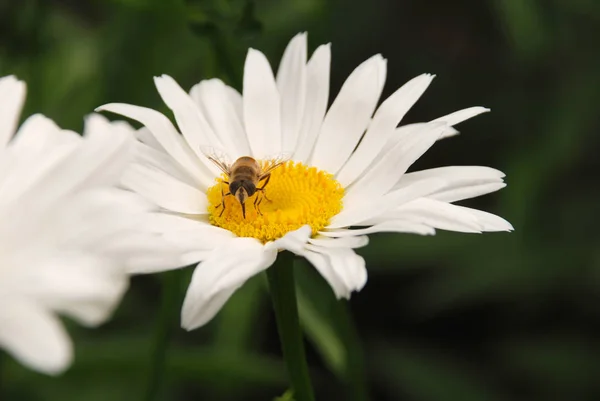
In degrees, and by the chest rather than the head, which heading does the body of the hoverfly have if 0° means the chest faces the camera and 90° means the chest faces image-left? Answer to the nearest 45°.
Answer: approximately 0°
